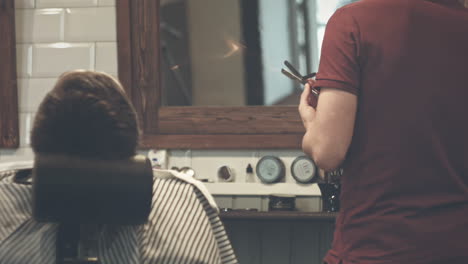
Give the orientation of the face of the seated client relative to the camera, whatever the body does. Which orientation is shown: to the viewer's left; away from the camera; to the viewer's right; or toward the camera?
away from the camera

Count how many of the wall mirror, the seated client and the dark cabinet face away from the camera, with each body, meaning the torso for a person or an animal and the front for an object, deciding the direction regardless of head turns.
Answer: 1

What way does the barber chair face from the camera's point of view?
away from the camera

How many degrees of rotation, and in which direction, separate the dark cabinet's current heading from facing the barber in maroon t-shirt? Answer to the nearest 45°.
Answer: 0° — it already faces them

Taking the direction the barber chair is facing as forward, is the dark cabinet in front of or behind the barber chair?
in front

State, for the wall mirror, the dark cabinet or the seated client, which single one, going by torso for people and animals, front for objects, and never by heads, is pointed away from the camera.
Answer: the seated client

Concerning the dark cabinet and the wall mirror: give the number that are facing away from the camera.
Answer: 0

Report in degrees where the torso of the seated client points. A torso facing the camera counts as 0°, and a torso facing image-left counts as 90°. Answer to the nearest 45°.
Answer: approximately 180°

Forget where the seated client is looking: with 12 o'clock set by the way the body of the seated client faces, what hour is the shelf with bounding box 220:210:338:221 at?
The shelf is roughly at 1 o'clock from the seated client.

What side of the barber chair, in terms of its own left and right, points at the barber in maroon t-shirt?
right
